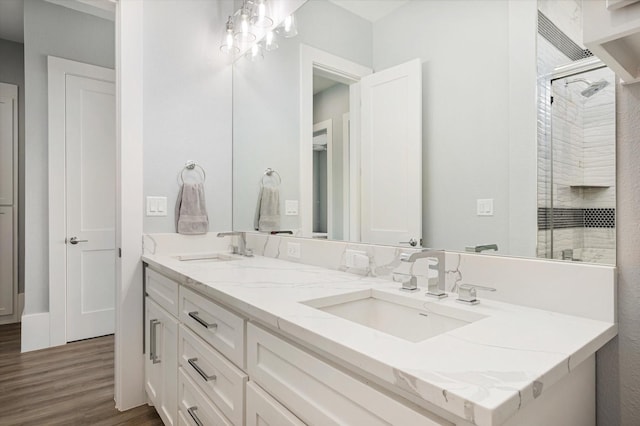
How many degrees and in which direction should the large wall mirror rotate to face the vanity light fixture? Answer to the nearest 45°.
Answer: approximately 90° to its right

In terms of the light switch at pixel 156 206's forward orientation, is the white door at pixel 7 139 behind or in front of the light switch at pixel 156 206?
behind

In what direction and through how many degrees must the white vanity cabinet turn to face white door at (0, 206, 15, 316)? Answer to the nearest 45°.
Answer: approximately 90° to its right

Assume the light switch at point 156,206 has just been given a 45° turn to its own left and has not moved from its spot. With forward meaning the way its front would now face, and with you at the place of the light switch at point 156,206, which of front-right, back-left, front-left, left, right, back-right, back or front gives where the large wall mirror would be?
front

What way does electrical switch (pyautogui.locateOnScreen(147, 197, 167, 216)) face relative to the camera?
toward the camera

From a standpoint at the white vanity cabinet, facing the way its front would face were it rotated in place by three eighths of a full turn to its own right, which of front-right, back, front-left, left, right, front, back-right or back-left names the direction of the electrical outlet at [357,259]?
right

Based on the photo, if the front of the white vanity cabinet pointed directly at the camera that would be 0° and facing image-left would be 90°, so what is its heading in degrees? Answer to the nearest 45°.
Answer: approximately 45°

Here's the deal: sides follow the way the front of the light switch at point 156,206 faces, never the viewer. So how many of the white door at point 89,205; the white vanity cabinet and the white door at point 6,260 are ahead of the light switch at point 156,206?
1

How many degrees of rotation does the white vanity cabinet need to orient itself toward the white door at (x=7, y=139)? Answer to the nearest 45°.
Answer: approximately 90° to its right

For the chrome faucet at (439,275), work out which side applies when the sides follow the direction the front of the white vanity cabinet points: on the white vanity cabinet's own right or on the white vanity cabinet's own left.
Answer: on the white vanity cabinet's own left

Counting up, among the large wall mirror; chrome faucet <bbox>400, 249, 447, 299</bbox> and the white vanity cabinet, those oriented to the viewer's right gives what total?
0

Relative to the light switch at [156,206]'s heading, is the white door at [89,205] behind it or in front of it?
behind

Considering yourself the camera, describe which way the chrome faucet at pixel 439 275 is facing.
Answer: facing the viewer and to the left of the viewer
